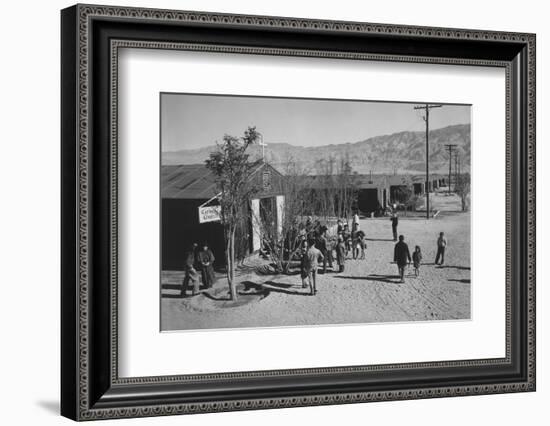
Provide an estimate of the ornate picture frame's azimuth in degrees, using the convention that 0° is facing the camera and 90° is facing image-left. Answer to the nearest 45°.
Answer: approximately 315°
